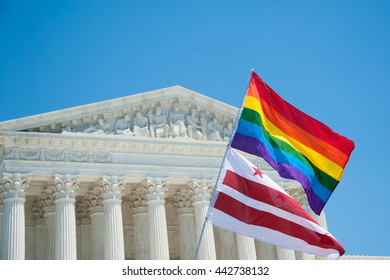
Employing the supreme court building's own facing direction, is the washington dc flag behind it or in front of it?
in front

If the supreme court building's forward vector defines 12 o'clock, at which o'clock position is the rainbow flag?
The rainbow flag is roughly at 1 o'clock from the supreme court building.

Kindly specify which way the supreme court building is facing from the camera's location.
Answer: facing the viewer and to the right of the viewer
